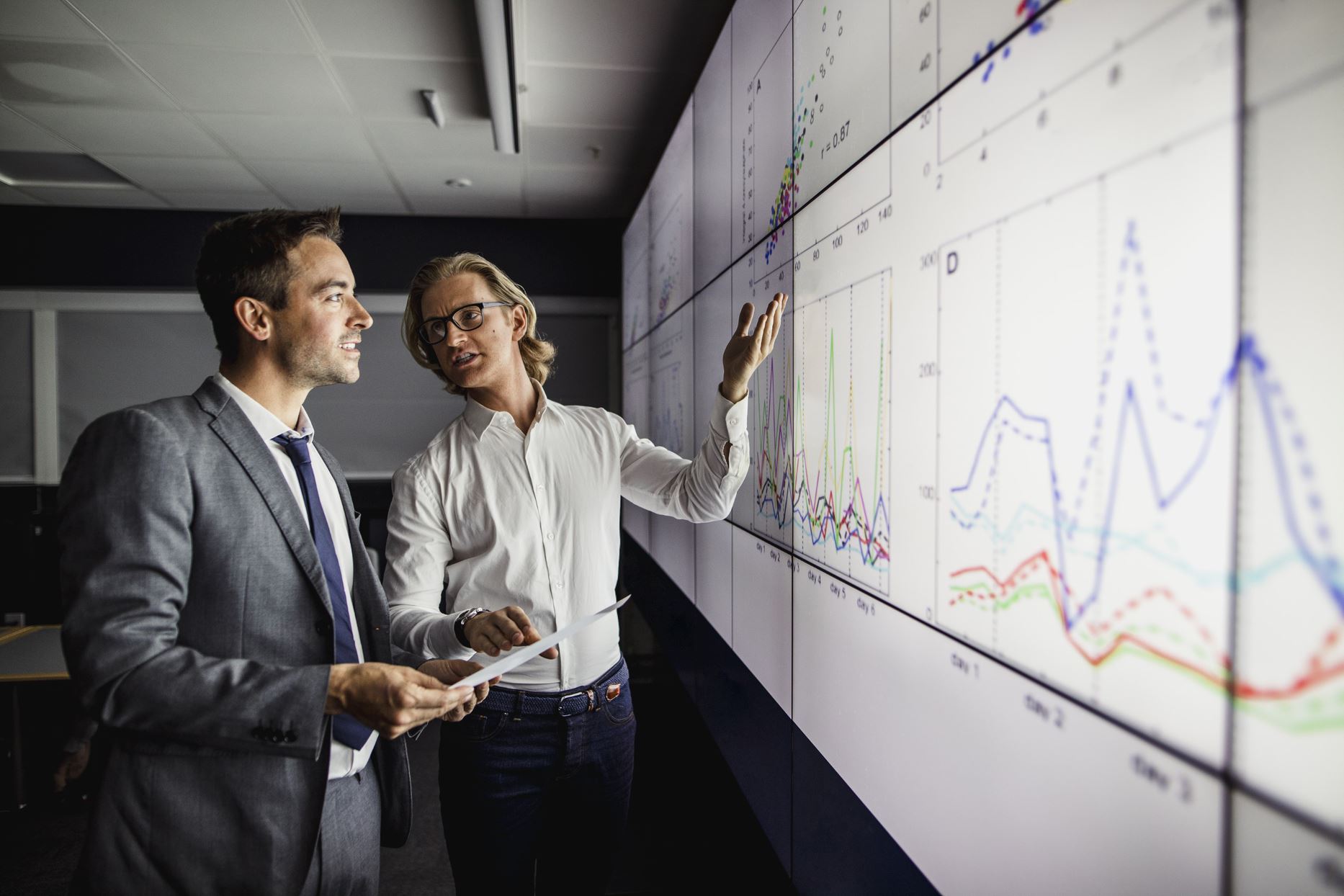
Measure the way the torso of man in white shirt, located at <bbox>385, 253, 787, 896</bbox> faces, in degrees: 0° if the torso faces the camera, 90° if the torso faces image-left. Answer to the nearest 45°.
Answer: approximately 0°

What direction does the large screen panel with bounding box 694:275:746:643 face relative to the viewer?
to the viewer's left

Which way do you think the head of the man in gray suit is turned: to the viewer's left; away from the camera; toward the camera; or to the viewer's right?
to the viewer's right

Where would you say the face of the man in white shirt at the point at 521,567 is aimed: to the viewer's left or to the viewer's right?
to the viewer's left

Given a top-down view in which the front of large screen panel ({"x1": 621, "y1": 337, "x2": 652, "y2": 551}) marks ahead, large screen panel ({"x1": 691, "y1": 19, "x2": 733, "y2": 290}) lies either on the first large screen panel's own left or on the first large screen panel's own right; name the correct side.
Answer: on the first large screen panel's own left

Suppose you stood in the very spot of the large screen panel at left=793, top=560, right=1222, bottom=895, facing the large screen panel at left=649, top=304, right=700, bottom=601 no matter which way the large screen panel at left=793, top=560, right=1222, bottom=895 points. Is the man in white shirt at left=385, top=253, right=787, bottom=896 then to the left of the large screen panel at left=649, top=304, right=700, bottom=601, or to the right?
left

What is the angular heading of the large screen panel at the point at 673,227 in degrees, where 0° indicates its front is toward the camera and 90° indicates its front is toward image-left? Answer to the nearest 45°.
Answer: approximately 90°

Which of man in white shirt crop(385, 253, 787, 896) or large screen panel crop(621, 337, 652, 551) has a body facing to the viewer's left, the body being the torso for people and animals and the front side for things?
the large screen panel

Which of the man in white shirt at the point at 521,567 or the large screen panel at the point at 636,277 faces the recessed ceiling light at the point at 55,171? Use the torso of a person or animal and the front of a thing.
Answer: the large screen panel

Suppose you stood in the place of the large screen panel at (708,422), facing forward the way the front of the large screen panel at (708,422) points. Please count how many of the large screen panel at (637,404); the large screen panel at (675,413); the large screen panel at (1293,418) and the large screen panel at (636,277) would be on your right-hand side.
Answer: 3

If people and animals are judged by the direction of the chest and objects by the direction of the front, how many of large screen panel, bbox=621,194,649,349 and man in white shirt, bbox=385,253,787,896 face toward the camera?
1
